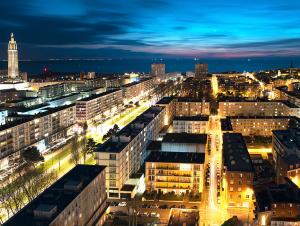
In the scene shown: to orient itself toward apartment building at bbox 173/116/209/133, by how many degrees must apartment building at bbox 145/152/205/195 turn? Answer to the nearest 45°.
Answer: approximately 180°

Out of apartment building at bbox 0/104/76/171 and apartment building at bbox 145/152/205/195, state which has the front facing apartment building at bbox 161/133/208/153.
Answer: apartment building at bbox 0/104/76/171

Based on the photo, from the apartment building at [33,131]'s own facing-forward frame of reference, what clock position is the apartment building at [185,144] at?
the apartment building at [185,144] is roughly at 12 o'clock from the apartment building at [33,131].

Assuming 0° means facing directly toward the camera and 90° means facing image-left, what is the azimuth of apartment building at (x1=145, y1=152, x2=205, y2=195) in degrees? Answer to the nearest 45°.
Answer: approximately 0°

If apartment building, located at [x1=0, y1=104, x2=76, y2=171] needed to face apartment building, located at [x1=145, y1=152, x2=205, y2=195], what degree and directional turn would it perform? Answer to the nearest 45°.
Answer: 0° — it already faces it

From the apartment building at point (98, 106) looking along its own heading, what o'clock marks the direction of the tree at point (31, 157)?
The tree is roughly at 2 o'clock from the apartment building.

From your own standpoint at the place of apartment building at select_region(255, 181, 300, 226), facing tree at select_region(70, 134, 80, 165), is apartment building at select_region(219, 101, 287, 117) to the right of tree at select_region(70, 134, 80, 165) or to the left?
right

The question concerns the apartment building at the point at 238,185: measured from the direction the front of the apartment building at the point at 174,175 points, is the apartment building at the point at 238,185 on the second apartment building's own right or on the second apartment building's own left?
on the second apartment building's own left

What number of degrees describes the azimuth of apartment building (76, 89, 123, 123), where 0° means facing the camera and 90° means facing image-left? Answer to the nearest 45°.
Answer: approximately 315°
